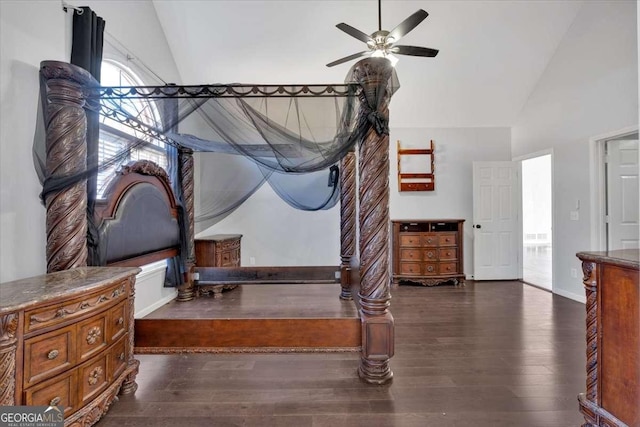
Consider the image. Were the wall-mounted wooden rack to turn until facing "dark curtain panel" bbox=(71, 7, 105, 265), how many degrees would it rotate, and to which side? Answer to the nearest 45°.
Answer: approximately 45° to its right

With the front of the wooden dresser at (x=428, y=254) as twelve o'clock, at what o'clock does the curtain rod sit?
The curtain rod is roughly at 1 o'clock from the wooden dresser.

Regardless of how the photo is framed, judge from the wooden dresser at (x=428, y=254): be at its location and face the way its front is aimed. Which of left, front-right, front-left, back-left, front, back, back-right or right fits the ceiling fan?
front

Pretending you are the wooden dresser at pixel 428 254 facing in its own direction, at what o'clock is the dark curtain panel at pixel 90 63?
The dark curtain panel is roughly at 1 o'clock from the wooden dresser.

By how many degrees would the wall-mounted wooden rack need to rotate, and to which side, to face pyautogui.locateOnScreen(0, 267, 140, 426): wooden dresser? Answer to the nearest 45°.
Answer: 0° — it already faces it

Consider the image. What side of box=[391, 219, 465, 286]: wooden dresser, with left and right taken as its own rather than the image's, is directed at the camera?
front

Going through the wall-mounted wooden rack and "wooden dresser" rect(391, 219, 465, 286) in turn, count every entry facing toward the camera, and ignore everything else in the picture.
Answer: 2

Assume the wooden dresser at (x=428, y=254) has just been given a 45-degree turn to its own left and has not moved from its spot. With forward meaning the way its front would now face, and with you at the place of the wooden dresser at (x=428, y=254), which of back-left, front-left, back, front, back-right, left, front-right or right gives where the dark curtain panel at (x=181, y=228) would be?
right

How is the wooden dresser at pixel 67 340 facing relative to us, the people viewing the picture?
facing the viewer and to the right of the viewer

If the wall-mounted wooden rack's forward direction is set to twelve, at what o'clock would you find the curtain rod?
The curtain rod is roughly at 1 o'clock from the wall-mounted wooden rack.

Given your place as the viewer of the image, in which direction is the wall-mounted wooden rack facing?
facing the viewer

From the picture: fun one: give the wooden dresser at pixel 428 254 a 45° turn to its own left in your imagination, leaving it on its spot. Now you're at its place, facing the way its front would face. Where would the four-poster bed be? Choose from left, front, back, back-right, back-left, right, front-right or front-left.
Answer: front-right
